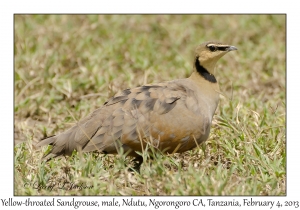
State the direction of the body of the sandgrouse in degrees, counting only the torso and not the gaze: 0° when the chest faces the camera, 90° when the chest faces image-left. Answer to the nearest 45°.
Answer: approximately 270°
